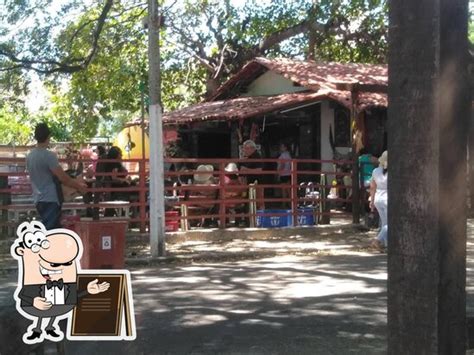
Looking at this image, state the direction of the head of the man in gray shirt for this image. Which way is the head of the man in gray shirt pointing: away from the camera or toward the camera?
away from the camera

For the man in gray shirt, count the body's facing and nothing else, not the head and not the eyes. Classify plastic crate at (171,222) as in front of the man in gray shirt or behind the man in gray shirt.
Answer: in front

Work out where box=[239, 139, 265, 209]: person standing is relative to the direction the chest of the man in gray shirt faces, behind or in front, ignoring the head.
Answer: in front

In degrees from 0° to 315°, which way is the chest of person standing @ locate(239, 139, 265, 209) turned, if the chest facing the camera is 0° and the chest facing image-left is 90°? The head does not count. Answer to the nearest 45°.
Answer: approximately 45°

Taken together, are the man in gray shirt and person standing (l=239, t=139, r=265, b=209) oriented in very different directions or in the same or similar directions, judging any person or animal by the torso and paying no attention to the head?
very different directions

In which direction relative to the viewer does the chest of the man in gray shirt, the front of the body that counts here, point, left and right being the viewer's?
facing away from the viewer and to the right of the viewer

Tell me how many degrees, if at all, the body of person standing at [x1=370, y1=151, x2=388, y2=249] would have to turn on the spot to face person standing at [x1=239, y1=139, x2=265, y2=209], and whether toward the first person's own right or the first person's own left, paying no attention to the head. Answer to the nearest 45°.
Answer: approximately 90° to the first person's own right
